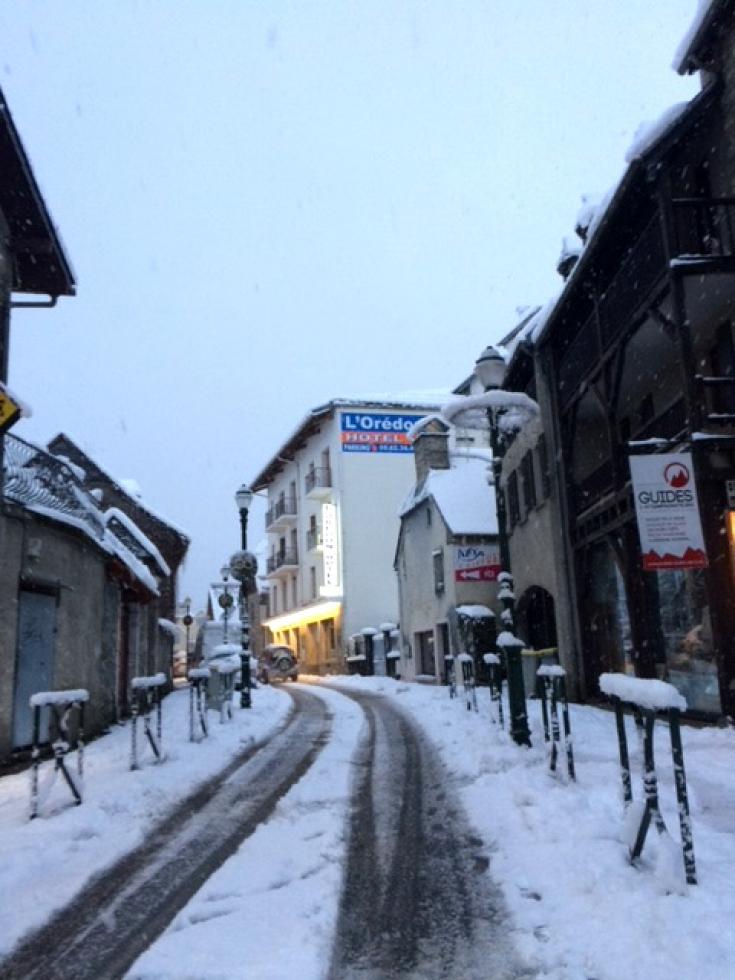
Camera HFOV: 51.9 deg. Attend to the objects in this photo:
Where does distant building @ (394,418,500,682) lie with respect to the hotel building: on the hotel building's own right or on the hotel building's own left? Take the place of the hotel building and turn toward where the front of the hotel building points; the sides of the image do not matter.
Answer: on the hotel building's own left

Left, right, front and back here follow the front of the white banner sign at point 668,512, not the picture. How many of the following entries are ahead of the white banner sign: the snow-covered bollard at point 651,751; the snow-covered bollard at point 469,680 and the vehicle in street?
1

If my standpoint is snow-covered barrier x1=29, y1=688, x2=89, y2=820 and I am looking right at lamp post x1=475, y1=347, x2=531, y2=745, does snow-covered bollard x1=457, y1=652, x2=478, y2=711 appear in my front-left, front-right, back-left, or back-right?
front-left

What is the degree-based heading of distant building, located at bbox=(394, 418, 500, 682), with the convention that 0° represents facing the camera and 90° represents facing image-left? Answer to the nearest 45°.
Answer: approximately 45°

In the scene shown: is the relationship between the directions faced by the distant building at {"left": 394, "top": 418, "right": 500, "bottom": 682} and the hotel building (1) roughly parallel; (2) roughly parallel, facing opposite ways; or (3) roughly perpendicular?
roughly parallel

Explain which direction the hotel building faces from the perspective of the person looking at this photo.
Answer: facing the viewer and to the left of the viewer

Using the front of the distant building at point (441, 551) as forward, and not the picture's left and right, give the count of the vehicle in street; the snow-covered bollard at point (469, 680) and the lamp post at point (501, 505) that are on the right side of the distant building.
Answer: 1

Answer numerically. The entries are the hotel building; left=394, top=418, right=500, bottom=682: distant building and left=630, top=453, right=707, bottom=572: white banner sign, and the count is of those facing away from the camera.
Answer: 0

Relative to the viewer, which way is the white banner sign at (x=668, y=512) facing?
toward the camera

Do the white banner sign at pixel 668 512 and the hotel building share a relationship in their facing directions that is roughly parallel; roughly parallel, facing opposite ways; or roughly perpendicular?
roughly parallel

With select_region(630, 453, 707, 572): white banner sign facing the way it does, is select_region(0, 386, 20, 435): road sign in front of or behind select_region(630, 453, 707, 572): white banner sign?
in front

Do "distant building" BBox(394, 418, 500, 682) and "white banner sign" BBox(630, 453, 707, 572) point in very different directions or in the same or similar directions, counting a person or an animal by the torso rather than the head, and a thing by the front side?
same or similar directions

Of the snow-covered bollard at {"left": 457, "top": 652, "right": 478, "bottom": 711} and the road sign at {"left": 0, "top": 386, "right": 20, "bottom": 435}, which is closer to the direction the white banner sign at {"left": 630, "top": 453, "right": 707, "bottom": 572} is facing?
the road sign

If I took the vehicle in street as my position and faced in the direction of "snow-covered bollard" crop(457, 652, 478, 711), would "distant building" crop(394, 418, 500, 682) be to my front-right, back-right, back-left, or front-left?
front-left

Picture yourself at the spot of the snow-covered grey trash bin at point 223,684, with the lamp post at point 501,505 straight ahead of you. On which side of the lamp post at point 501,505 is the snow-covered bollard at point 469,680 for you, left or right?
left
